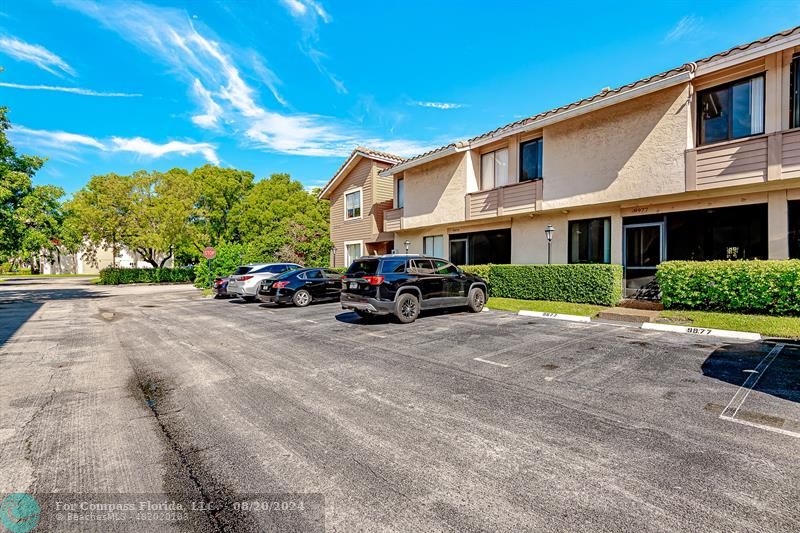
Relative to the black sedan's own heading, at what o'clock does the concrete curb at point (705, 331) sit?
The concrete curb is roughly at 3 o'clock from the black sedan.

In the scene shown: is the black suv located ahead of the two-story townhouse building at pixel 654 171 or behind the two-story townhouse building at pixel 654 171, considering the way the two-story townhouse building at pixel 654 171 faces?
ahead

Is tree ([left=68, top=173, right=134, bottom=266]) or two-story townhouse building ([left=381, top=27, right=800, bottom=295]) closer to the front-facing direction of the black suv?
the two-story townhouse building

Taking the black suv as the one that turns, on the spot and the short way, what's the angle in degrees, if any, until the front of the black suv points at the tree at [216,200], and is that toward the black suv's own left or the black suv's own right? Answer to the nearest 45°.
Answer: approximately 90° to the black suv's own left

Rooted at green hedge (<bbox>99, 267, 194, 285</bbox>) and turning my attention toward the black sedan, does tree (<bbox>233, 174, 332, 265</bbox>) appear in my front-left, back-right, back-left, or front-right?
front-left

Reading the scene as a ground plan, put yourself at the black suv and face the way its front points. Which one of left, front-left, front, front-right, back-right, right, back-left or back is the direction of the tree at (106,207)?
left

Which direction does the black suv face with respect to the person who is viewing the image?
facing away from the viewer and to the right of the viewer

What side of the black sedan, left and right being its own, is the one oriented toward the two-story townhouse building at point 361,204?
front

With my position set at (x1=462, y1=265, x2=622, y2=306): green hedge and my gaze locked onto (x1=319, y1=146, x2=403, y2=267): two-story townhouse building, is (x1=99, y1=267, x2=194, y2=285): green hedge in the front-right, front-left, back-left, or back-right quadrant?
front-left

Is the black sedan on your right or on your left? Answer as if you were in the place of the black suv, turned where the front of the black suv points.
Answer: on your left

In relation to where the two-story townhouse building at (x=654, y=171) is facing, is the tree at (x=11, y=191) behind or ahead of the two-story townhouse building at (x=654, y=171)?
ahead

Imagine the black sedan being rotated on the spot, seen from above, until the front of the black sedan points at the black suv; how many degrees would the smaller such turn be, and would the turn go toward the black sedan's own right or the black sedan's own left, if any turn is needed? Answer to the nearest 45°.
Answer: approximately 90° to the black sedan's own right

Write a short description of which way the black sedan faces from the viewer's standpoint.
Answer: facing away from the viewer and to the right of the viewer

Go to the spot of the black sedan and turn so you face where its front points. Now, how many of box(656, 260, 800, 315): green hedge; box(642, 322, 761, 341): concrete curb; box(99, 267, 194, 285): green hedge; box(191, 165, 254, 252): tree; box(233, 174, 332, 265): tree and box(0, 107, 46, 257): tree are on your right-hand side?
2

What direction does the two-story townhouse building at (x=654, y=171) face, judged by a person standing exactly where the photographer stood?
facing the viewer and to the left of the viewer

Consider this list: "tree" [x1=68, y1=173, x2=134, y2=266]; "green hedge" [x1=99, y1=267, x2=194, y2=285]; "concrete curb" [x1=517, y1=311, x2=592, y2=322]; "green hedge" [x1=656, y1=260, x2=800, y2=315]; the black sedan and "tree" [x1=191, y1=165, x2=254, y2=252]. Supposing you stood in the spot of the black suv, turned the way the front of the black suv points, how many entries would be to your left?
4

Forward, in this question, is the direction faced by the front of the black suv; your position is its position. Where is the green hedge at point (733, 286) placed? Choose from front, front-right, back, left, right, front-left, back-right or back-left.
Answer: front-right

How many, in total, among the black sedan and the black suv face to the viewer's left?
0
